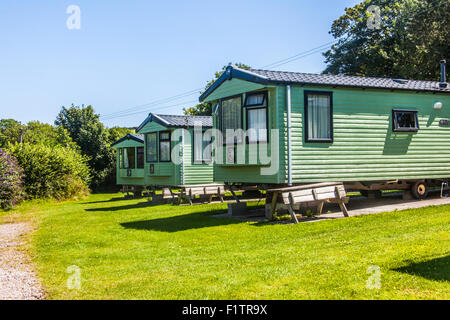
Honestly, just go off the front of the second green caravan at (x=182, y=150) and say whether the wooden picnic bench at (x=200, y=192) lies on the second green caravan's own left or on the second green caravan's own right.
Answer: on the second green caravan's own left

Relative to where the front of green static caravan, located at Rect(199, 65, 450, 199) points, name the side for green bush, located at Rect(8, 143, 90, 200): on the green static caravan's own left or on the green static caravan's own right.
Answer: on the green static caravan's own right

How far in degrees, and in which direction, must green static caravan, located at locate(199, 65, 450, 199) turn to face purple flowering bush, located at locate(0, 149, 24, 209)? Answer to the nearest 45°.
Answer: approximately 45° to its right

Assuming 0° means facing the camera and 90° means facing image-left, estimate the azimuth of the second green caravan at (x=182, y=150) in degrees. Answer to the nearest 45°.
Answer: approximately 45°

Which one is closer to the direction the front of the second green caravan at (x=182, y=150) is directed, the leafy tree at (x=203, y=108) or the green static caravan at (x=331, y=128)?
the green static caravan

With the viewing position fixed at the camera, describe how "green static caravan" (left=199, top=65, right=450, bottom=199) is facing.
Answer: facing the viewer and to the left of the viewer

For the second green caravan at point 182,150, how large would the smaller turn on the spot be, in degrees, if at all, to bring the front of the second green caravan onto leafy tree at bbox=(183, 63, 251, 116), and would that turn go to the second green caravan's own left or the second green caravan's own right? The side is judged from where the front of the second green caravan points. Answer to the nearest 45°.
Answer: approximately 135° to the second green caravan's own right

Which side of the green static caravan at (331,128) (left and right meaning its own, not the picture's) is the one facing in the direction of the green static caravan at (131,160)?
right

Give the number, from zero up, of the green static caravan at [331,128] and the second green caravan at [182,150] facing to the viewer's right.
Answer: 0

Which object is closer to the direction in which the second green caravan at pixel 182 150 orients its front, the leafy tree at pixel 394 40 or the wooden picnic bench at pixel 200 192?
the wooden picnic bench

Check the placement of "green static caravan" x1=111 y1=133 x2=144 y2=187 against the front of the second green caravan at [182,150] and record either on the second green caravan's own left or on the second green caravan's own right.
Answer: on the second green caravan's own right

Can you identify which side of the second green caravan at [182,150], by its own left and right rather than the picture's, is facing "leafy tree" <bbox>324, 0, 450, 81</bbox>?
back
